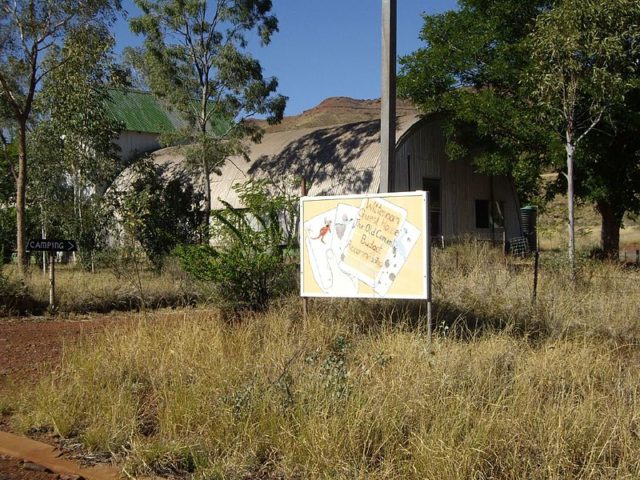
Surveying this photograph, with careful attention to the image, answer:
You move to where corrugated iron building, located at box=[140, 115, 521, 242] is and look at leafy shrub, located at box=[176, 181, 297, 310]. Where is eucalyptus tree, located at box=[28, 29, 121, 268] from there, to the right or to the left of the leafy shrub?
right

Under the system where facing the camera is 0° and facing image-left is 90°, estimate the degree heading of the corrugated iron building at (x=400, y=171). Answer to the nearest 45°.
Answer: approximately 315°

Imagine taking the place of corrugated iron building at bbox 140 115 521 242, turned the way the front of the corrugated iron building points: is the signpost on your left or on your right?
on your right

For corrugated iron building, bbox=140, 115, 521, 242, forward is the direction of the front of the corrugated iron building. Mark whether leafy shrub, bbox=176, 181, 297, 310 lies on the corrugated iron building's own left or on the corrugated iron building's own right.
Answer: on the corrugated iron building's own right

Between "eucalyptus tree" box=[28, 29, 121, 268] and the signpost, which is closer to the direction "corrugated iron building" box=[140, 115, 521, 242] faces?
the signpost

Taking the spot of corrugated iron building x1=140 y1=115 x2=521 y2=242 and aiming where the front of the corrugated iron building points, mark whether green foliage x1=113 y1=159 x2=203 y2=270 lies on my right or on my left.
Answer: on my right

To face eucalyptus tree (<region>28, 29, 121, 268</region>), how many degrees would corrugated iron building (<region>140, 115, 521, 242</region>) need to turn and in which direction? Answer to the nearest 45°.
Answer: approximately 90° to its right

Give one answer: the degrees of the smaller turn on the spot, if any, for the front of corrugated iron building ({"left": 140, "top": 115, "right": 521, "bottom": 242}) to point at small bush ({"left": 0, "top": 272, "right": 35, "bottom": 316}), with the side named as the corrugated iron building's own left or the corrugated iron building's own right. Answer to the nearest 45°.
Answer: approximately 90° to the corrugated iron building's own right
